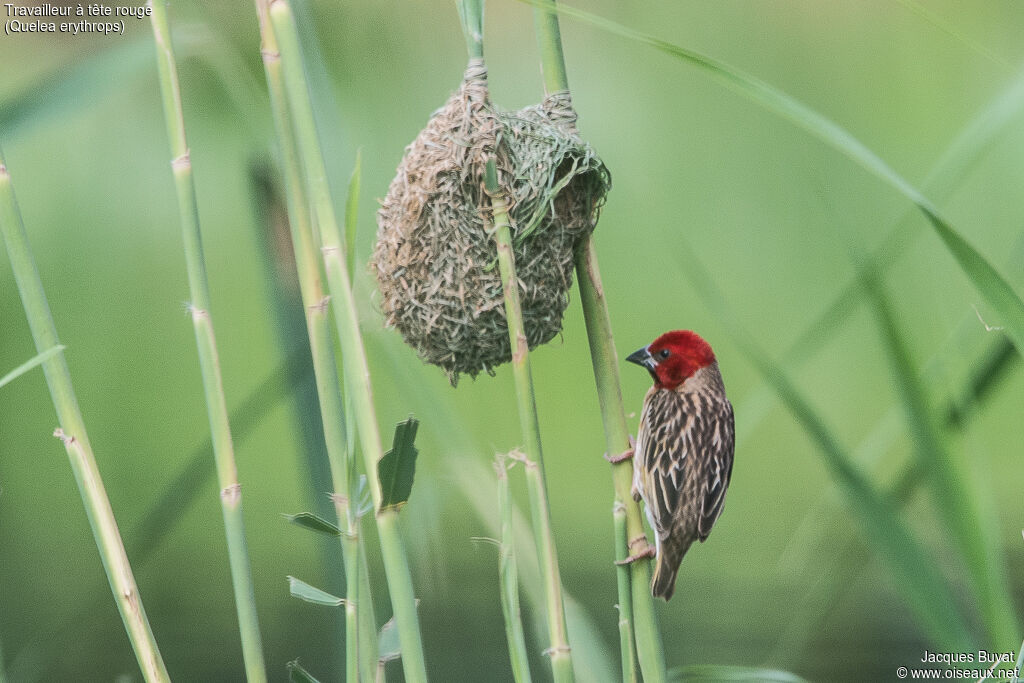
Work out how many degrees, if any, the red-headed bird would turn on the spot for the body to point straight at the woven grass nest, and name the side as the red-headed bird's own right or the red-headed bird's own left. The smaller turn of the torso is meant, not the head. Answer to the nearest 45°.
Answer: approximately 90° to the red-headed bird's own left

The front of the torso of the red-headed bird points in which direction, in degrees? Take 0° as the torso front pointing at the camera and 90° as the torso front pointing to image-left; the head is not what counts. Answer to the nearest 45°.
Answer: approximately 135°

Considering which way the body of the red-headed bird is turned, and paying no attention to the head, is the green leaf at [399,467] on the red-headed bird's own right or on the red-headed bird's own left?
on the red-headed bird's own left

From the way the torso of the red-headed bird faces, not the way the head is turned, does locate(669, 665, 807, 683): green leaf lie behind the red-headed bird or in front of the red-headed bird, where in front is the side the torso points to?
behind

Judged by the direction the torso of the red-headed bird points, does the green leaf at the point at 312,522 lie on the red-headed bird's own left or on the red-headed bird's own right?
on the red-headed bird's own left

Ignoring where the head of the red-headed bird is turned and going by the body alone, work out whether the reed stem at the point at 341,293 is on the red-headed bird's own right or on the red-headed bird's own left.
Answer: on the red-headed bird's own left

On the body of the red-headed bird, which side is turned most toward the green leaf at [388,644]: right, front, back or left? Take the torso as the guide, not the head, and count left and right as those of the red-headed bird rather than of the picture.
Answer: left
